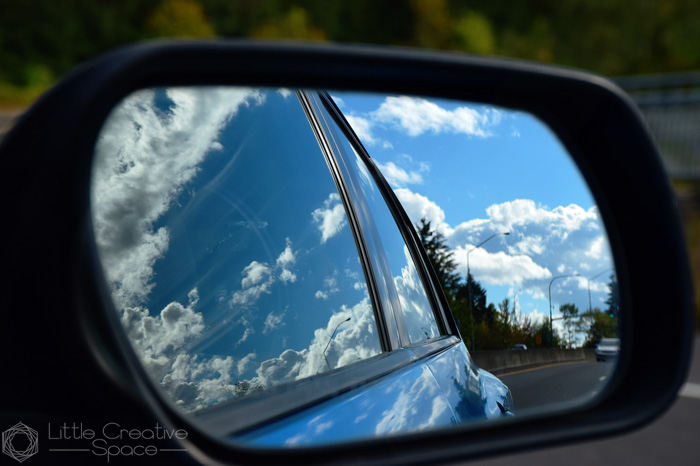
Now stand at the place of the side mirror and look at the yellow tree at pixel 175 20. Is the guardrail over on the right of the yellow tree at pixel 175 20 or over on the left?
right

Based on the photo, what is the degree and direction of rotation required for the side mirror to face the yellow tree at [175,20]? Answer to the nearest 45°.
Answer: approximately 180°

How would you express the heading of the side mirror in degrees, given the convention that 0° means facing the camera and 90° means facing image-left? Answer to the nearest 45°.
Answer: approximately 0°

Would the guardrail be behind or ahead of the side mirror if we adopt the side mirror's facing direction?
behind
